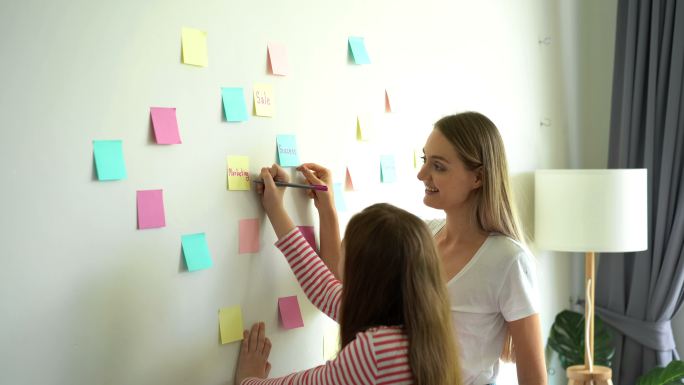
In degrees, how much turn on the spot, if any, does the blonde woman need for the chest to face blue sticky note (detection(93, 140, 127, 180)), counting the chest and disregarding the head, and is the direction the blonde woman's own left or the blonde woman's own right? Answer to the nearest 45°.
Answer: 0° — they already face it

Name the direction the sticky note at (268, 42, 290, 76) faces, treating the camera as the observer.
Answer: facing the viewer and to the right of the viewer

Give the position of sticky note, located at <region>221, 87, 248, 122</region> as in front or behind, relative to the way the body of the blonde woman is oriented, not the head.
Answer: in front

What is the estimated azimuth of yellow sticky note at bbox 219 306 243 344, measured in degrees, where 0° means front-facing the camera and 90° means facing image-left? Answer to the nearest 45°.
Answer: approximately 315°

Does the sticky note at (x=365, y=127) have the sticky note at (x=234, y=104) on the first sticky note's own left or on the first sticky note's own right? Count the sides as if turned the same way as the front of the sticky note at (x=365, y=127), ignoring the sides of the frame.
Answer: on the first sticky note's own right

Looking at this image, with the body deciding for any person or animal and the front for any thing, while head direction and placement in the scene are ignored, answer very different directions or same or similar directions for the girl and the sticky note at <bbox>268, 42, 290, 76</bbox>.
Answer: very different directions

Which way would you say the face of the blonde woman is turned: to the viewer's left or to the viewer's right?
to the viewer's left

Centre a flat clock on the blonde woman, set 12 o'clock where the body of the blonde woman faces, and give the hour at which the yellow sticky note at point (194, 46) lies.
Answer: The yellow sticky note is roughly at 1 o'clock from the blonde woman.

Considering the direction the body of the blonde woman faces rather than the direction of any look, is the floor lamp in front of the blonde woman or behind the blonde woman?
behind

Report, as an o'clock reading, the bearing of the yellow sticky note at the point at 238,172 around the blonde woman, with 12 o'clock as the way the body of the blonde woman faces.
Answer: The yellow sticky note is roughly at 1 o'clock from the blonde woman.

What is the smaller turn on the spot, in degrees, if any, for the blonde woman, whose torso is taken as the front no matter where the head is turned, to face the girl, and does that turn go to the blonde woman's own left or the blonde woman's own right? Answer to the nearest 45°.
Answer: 0° — they already face them

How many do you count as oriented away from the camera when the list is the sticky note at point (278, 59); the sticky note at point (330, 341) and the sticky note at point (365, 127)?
0

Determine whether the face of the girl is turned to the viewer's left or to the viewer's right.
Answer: to the viewer's left

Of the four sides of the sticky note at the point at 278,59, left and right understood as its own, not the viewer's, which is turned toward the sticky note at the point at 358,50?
left

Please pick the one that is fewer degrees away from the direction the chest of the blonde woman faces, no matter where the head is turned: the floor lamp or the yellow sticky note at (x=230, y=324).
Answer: the yellow sticky note

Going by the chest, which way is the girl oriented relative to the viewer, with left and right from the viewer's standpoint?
facing away from the viewer and to the left of the viewer

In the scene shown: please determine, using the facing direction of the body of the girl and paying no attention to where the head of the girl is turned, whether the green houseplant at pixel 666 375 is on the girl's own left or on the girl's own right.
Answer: on the girl's own right
